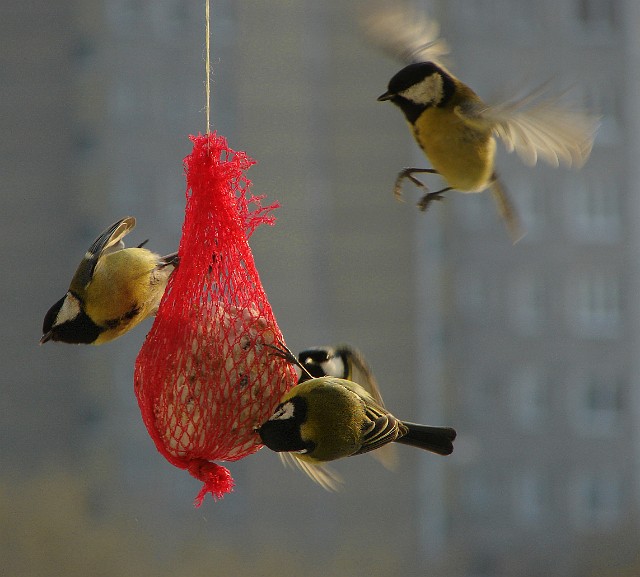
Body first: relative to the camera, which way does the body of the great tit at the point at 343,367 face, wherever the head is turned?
to the viewer's left

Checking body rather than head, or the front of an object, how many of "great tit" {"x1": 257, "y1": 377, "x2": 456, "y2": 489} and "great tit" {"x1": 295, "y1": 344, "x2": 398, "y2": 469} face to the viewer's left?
2

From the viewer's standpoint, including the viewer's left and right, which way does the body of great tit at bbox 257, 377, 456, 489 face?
facing to the left of the viewer
